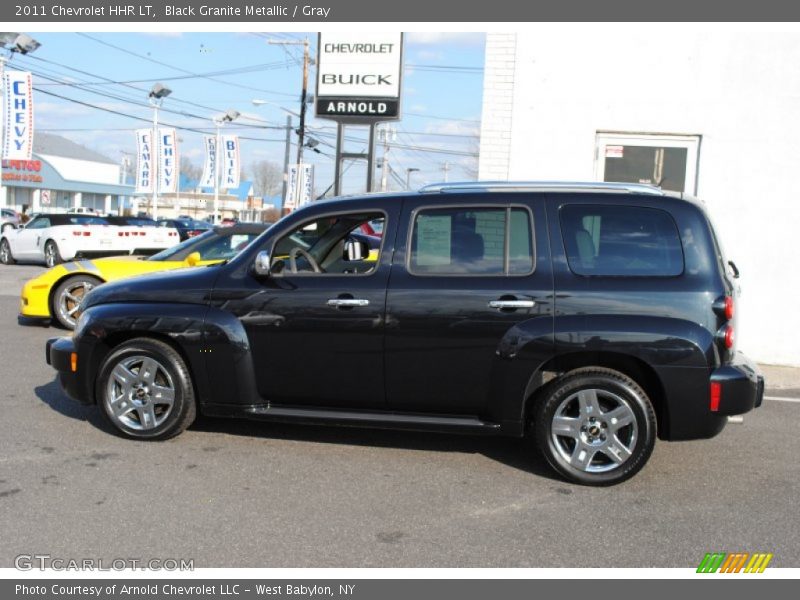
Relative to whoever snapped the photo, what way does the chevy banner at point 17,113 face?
facing the viewer

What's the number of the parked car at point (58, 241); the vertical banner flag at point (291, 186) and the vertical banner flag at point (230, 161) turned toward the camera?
2

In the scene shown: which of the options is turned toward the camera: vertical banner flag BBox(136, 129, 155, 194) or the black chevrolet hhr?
the vertical banner flag

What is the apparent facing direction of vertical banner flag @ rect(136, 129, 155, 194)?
toward the camera

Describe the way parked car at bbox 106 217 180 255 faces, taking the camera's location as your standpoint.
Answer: facing away from the viewer and to the left of the viewer

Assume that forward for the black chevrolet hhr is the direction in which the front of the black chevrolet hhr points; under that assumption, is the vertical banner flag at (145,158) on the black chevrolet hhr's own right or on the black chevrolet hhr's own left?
on the black chevrolet hhr's own right

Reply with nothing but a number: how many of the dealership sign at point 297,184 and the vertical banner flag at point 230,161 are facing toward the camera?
2

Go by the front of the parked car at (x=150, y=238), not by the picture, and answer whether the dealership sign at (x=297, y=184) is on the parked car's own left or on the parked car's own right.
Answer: on the parked car's own right

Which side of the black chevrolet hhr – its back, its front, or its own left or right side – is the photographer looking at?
left

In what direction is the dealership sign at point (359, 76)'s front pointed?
toward the camera

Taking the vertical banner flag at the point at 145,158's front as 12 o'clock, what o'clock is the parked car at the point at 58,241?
The parked car is roughly at 12 o'clock from the vertical banner flag.

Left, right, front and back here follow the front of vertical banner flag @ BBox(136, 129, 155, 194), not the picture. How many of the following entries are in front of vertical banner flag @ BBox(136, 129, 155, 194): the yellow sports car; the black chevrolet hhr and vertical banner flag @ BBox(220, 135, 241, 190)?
2

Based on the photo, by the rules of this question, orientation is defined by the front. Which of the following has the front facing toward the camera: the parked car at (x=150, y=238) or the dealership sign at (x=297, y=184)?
the dealership sign

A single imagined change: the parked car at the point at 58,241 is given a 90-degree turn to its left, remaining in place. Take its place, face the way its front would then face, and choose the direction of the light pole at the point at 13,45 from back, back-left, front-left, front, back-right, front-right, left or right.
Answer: back-right

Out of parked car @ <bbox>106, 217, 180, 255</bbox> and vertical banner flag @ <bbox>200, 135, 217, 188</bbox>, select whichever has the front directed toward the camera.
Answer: the vertical banner flag

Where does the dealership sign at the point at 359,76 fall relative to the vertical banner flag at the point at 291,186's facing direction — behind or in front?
in front
